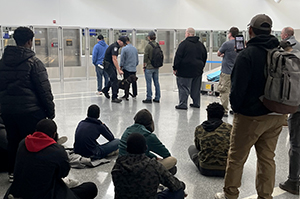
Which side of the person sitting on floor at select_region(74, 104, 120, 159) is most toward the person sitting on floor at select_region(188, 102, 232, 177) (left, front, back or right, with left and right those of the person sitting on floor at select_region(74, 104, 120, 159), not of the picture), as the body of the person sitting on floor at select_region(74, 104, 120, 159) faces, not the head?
right

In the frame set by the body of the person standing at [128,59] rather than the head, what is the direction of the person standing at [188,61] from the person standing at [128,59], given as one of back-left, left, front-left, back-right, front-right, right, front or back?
back-right

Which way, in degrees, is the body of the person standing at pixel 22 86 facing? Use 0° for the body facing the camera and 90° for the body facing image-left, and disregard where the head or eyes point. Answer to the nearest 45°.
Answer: approximately 225°

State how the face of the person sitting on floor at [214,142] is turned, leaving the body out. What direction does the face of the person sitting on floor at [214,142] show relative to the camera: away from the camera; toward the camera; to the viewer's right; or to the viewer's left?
away from the camera

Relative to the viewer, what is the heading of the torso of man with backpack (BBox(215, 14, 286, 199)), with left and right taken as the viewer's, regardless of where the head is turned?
facing away from the viewer and to the left of the viewer

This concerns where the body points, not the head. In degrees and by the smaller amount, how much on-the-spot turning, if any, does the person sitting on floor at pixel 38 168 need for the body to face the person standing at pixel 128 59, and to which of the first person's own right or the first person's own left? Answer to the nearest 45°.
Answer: approximately 45° to the first person's own left

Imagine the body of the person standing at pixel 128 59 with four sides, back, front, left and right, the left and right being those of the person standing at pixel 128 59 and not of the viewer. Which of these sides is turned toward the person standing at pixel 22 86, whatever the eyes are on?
back

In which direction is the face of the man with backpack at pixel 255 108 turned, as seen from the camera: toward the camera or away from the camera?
away from the camera

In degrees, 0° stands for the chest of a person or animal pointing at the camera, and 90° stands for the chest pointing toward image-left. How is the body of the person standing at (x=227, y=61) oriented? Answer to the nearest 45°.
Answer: approximately 135°

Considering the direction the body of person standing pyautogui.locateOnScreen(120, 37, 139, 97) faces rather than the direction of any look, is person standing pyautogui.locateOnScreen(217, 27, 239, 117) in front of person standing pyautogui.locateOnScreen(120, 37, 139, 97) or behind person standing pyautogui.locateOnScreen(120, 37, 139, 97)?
behind

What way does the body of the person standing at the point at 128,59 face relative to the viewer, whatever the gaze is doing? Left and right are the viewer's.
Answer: facing away from the viewer

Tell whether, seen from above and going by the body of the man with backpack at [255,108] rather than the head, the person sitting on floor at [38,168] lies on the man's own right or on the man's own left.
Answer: on the man's own left
